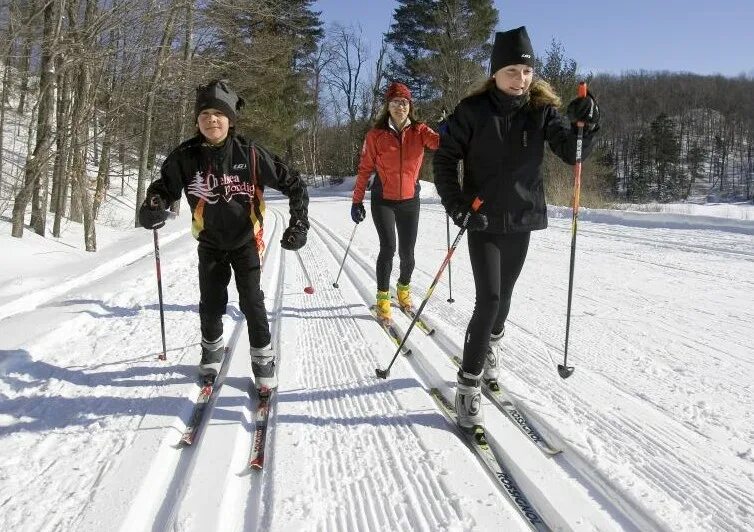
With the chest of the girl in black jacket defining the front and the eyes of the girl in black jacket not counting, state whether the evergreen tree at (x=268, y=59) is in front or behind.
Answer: behind

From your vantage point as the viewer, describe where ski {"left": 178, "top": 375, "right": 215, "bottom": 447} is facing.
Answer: facing the viewer

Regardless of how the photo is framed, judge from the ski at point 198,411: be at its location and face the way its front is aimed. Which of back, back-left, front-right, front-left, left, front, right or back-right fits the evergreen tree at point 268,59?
back

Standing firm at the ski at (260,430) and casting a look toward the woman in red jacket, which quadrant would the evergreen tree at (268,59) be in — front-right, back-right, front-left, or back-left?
front-left

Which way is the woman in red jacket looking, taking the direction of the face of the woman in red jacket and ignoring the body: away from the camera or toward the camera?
toward the camera

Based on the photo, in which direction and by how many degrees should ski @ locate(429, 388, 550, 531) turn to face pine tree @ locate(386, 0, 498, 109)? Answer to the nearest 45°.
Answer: approximately 135° to its left

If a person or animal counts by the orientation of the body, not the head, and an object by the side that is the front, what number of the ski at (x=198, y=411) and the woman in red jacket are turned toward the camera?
2

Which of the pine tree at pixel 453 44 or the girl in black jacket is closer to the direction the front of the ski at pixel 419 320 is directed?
the girl in black jacket

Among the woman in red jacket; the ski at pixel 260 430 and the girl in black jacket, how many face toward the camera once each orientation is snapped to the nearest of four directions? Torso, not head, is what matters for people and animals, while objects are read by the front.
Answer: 3

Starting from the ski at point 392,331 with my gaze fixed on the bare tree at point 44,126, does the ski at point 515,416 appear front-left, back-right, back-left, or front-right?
back-left

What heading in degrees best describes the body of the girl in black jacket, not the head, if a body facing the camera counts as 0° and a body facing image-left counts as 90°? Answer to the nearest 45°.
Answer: approximately 0°

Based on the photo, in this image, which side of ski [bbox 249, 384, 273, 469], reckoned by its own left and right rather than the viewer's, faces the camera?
front

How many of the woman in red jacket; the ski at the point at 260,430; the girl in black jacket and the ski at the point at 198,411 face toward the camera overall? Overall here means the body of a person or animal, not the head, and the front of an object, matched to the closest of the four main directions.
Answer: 4

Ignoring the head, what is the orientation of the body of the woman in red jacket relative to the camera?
toward the camera

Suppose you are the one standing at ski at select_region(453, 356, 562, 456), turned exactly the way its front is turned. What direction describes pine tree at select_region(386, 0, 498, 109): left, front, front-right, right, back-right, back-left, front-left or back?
back-left
